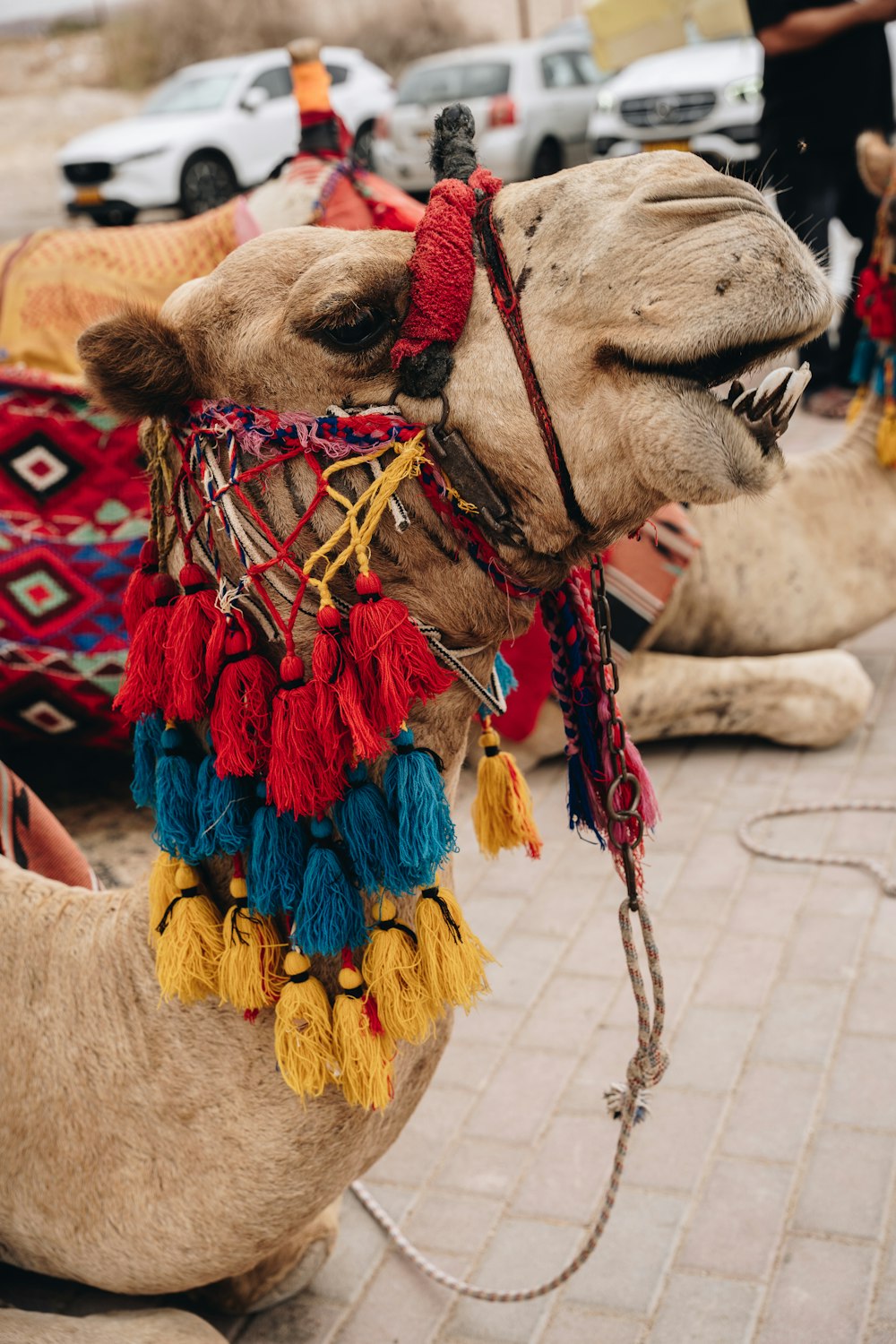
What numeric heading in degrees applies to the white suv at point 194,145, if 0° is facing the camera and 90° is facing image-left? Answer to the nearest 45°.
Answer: approximately 45°

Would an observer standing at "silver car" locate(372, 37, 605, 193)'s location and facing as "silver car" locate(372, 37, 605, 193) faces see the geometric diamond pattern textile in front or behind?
behind

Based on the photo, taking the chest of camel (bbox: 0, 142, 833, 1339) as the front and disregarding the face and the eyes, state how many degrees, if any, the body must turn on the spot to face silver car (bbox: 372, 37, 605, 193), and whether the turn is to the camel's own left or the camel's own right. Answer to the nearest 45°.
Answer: approximately 90° to the camel's own left

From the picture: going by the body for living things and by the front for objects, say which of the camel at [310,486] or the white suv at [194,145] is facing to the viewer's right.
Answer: the camel

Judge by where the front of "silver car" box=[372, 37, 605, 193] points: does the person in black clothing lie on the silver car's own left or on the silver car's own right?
on the silver car's own right

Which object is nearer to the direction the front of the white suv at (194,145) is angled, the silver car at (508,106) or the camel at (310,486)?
the camel

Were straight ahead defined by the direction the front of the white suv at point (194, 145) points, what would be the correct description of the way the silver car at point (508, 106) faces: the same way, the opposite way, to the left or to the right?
the opposite way

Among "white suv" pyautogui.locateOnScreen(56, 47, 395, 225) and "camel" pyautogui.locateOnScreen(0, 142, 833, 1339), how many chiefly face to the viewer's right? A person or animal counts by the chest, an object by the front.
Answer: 1

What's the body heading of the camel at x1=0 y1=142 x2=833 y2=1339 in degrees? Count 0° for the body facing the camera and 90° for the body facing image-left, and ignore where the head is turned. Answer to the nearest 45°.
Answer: approximately 270°

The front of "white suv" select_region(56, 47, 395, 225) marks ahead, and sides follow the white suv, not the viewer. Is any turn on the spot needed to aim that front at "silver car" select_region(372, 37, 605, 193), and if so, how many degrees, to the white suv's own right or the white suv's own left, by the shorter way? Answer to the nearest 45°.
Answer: approximately 135° to the white suv's own left
